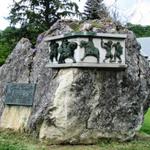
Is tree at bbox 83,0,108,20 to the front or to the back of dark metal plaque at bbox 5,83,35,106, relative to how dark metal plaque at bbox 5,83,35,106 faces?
to the back

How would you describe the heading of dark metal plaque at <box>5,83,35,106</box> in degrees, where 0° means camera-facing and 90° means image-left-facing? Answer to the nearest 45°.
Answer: approximately 0°

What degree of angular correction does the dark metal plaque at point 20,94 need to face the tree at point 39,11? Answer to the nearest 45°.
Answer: approximately 180°
